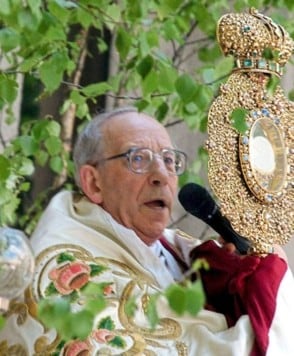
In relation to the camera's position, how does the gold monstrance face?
facing the viewer and to the right of the viewer
